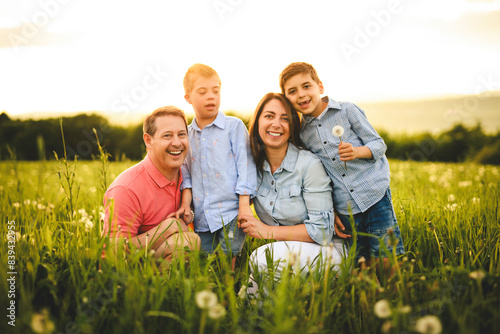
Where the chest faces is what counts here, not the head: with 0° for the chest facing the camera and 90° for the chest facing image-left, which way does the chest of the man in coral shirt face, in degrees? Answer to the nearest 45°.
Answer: approximately 315°

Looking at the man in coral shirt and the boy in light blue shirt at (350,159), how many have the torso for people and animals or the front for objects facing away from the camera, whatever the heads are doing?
0

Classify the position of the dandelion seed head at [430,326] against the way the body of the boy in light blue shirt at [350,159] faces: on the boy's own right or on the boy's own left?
on the boy's own left

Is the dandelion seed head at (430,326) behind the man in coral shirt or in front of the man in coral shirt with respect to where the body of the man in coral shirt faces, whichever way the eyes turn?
in front
